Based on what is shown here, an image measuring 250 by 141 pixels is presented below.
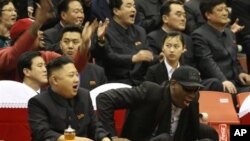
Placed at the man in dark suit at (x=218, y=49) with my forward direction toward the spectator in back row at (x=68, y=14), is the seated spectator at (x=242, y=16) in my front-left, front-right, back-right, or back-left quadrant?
back-right

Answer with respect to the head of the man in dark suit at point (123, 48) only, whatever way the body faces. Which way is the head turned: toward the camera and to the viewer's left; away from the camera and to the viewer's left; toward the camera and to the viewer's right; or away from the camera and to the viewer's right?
toward the camera and to the viewer's right

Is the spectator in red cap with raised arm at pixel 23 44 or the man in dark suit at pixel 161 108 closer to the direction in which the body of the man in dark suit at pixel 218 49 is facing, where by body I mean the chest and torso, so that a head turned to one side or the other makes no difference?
the man in dark suit

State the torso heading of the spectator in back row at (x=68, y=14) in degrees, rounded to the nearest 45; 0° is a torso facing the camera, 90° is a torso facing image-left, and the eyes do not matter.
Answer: approximately 315°

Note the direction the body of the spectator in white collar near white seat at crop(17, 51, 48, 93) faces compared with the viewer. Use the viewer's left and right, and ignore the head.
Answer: facing the viewer and to the right of the viewer

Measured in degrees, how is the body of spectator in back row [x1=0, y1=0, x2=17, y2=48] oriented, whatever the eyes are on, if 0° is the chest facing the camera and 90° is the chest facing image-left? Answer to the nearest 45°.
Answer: approximately 315°

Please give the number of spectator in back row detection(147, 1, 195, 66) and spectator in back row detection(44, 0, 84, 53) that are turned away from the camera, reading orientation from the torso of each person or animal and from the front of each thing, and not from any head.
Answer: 0

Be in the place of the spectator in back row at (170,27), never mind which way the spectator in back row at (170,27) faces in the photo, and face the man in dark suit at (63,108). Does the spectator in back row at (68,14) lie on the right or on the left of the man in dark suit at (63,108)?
right

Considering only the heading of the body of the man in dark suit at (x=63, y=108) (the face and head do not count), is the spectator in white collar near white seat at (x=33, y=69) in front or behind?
behind

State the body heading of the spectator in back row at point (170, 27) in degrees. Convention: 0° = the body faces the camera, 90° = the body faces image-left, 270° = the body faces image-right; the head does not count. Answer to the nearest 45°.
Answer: approximately 315°
